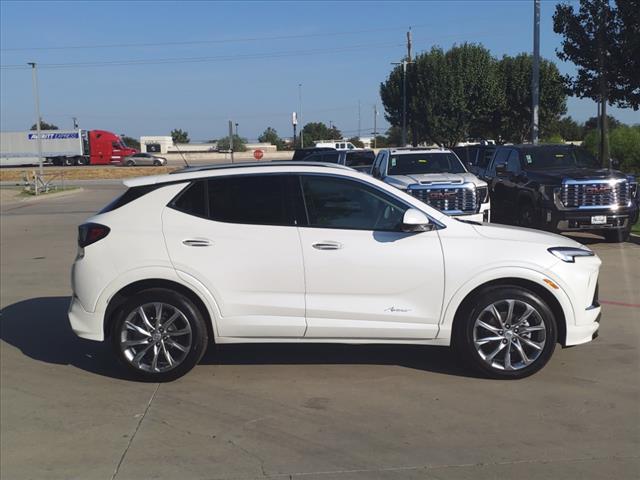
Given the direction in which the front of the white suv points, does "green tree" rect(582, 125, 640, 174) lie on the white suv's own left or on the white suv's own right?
on the white suv's own left

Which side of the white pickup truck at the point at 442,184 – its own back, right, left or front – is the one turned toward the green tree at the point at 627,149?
left

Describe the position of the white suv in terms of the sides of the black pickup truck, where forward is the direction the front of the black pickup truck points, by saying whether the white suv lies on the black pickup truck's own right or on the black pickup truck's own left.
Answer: on the black pickup truck's own right

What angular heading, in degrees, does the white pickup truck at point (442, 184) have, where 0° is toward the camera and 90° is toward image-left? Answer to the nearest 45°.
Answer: approximately 315°

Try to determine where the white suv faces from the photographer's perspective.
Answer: facing to the right of the viewer

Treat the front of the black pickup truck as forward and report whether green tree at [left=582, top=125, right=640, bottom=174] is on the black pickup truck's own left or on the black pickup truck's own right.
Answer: on the black pickup truck's own left

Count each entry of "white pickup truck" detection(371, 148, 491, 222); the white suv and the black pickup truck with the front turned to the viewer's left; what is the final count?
0

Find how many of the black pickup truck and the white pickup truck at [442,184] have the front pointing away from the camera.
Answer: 0
